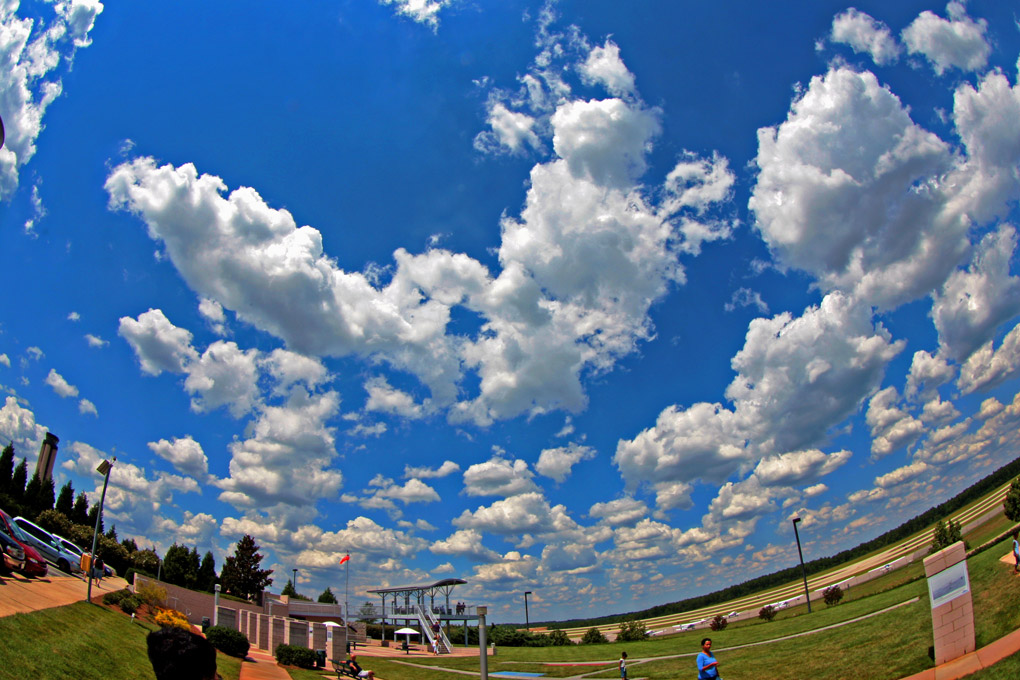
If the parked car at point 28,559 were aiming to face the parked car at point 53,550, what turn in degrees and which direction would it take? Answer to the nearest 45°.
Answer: approximately 135° to its left

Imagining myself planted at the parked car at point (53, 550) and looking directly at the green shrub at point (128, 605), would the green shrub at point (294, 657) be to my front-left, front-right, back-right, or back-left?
front-left
